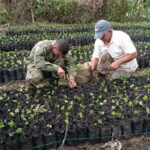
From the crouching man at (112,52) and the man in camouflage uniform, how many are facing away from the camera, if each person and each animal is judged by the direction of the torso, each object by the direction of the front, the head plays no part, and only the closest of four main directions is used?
0

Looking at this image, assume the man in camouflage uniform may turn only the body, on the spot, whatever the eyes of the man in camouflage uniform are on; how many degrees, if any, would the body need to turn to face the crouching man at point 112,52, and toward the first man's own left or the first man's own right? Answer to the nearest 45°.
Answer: approximately 45° to the first man's own left

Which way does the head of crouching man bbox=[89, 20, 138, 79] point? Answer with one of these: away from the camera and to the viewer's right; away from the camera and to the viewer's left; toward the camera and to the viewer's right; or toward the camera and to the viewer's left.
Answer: toward the camera and to the viewer's left

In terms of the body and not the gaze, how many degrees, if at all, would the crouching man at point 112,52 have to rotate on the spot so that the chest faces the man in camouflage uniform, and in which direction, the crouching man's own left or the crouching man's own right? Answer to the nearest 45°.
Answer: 0° — they already face them
